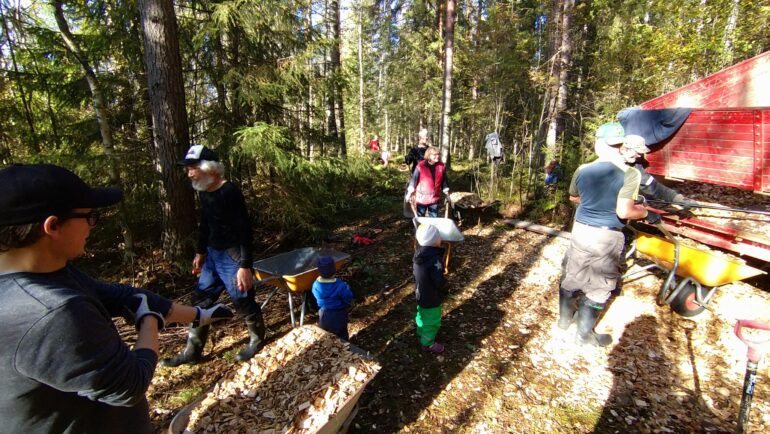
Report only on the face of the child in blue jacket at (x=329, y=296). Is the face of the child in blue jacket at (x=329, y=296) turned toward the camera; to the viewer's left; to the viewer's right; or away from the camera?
away from the camera

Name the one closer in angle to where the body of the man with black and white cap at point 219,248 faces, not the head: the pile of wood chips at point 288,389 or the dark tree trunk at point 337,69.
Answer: the pile of wood chips

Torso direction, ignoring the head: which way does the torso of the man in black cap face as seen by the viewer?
to the viewer's right

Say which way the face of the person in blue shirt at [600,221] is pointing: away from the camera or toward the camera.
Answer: away from the camera

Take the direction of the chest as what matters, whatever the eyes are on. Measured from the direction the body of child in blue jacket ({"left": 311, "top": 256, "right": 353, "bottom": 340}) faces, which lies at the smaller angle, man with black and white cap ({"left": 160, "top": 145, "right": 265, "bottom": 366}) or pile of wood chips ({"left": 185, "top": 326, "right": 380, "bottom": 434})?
the man with black and white cap

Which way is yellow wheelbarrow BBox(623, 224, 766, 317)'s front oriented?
to the viewer's right

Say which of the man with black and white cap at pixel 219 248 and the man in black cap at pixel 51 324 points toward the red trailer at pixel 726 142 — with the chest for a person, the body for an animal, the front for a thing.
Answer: the man in black cap

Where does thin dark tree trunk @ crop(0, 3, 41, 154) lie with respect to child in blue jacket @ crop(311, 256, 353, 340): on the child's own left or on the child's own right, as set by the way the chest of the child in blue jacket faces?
on the child's own left

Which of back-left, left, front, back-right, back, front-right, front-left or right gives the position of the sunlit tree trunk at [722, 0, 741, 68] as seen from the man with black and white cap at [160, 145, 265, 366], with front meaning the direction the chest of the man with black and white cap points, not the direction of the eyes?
back-left

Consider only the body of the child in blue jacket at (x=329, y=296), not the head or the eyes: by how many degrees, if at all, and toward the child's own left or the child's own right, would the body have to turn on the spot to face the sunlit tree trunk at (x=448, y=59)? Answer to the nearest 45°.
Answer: approximately 45° to the child's own right

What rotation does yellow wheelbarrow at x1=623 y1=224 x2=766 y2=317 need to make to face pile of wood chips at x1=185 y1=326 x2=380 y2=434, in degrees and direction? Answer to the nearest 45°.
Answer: approximately 135° to its right

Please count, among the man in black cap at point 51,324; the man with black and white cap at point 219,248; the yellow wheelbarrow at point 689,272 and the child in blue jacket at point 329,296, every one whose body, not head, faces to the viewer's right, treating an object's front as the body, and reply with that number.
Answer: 2

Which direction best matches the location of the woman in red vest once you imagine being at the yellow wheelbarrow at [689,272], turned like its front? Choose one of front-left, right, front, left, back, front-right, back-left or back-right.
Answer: back

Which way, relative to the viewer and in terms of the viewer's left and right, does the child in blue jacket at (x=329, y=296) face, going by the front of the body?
facing away from the viewer
